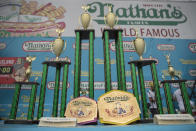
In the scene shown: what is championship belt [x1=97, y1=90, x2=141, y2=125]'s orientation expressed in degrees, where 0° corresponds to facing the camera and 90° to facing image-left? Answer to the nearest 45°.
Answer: approximately 0°
